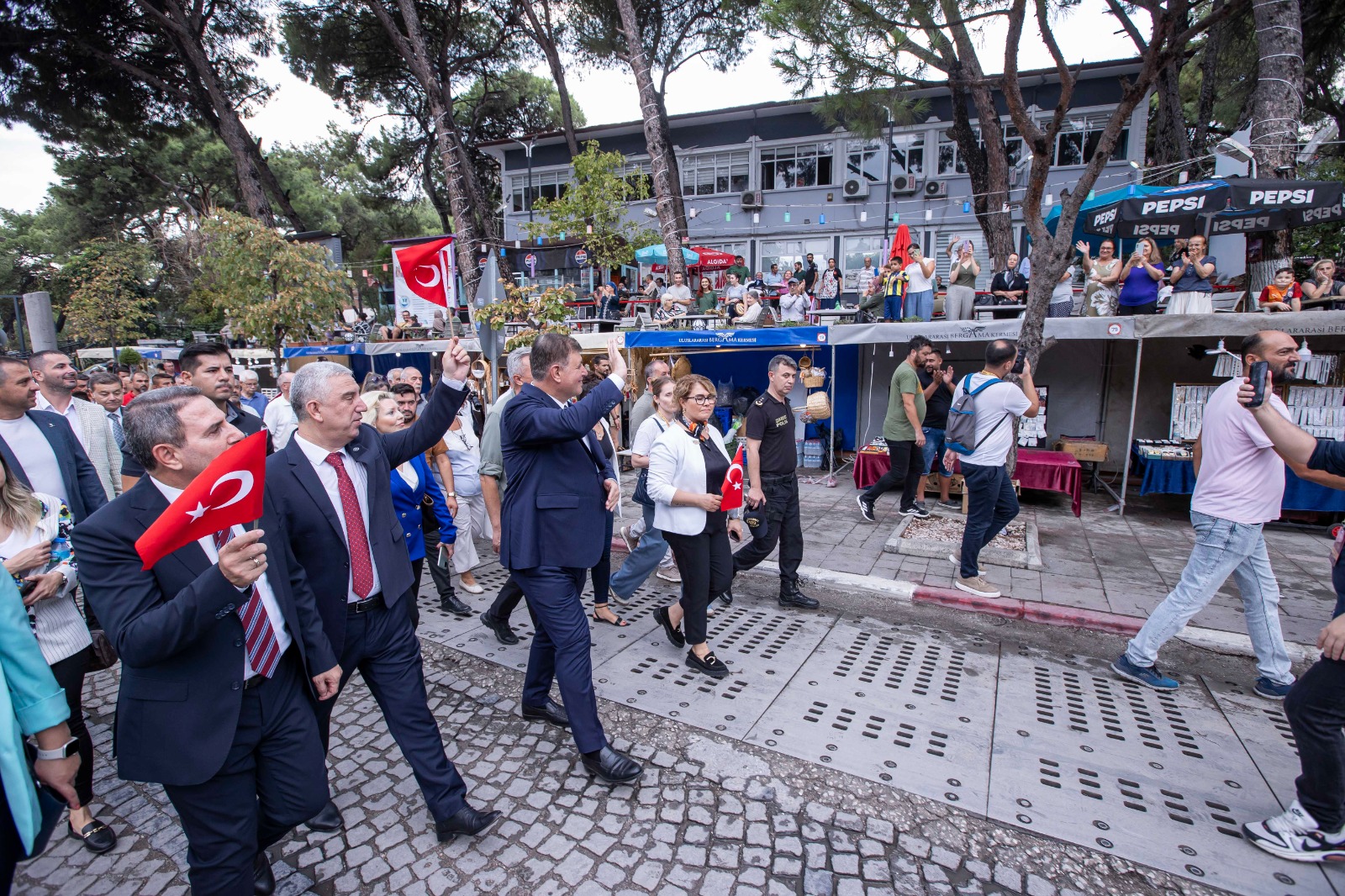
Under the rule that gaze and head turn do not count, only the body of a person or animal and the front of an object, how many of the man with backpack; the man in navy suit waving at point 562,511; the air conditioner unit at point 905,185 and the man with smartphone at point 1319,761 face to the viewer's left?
1

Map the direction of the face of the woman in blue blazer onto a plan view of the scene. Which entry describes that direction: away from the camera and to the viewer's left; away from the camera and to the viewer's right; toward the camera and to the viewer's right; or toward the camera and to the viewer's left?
toward the camera and to the viewer's right

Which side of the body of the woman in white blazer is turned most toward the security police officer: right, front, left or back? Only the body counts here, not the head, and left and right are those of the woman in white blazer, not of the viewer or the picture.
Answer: left

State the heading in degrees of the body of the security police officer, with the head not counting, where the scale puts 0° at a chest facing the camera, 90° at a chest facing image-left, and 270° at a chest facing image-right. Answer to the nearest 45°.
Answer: approximately 315°

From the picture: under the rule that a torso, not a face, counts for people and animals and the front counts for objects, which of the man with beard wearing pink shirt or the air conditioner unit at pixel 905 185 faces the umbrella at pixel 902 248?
the air conditioner unit

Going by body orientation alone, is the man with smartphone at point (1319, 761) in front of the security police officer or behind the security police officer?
in front

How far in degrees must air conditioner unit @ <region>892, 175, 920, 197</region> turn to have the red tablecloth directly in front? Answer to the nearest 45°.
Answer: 0° — it already faces it

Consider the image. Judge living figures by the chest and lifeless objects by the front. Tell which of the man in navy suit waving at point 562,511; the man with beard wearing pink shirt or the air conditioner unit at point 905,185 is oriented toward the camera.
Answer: the air conditioner unit

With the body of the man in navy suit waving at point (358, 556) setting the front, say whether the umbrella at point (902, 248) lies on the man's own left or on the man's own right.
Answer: on the man's own left

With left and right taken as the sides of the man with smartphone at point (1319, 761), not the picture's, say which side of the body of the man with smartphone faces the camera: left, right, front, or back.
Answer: left

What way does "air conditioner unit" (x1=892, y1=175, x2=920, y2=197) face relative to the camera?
toward the camera

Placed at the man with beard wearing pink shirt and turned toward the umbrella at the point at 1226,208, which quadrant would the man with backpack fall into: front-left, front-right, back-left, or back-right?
front-left

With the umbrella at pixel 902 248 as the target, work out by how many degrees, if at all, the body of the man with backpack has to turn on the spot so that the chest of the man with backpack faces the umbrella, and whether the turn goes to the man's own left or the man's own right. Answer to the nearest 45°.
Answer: approximately 45° to the man's own left
